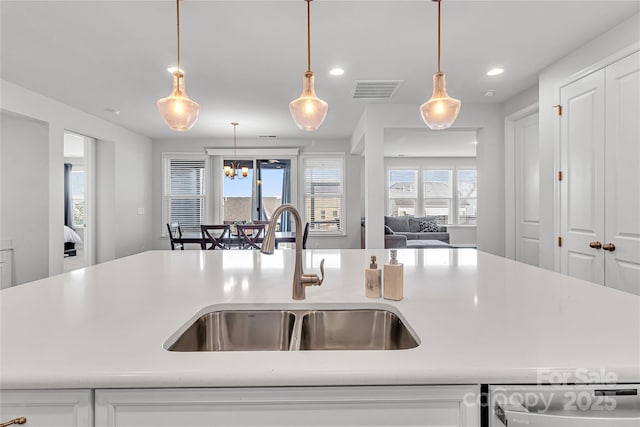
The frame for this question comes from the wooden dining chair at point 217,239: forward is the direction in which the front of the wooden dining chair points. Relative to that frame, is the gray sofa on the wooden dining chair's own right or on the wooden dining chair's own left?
on the wooden dining chair's own right

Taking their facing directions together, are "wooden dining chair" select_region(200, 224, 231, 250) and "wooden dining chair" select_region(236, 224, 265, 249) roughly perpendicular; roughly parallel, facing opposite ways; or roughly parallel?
roughly parallel

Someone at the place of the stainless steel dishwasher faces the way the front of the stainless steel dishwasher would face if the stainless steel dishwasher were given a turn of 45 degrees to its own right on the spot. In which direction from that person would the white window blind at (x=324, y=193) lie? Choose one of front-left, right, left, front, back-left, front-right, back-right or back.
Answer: right

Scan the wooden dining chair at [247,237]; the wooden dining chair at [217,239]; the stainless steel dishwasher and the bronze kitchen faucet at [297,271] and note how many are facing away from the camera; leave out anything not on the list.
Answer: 2

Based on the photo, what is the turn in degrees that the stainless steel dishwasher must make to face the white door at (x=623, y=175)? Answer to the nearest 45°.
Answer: approximately 180°

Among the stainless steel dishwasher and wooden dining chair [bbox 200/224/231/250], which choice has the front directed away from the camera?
the wooden dining chair

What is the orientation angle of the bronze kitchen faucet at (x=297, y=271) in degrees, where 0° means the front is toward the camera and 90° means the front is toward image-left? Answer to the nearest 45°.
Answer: approximately 45°

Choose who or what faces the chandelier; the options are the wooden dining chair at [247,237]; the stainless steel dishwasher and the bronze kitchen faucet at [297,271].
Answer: the wooden dining chair

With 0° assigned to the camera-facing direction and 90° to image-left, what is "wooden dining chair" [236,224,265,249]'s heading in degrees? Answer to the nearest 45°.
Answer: approximately 180°

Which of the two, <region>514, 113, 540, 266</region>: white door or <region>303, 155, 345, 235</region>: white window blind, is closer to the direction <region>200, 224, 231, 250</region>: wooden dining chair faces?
the white window blind

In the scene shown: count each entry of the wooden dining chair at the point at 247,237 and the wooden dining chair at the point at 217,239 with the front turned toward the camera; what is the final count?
0

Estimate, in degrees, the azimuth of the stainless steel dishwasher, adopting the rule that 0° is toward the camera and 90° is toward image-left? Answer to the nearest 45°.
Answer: approximately 0°

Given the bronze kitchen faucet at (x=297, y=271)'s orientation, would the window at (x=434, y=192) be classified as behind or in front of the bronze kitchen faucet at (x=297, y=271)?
behind

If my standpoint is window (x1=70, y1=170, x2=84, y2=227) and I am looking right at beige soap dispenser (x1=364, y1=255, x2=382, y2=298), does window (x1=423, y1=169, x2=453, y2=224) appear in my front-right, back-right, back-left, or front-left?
front-left

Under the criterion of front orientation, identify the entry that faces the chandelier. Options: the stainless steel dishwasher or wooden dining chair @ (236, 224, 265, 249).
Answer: the wooden dining chair

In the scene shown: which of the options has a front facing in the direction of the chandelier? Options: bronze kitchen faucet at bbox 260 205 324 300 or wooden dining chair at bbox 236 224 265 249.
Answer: the wooden dining chair

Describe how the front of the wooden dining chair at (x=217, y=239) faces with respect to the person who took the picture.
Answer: facing away from the viewer

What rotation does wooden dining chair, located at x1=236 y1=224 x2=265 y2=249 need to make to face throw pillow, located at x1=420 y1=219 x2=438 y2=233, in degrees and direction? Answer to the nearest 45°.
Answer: approximately 45° to its right
